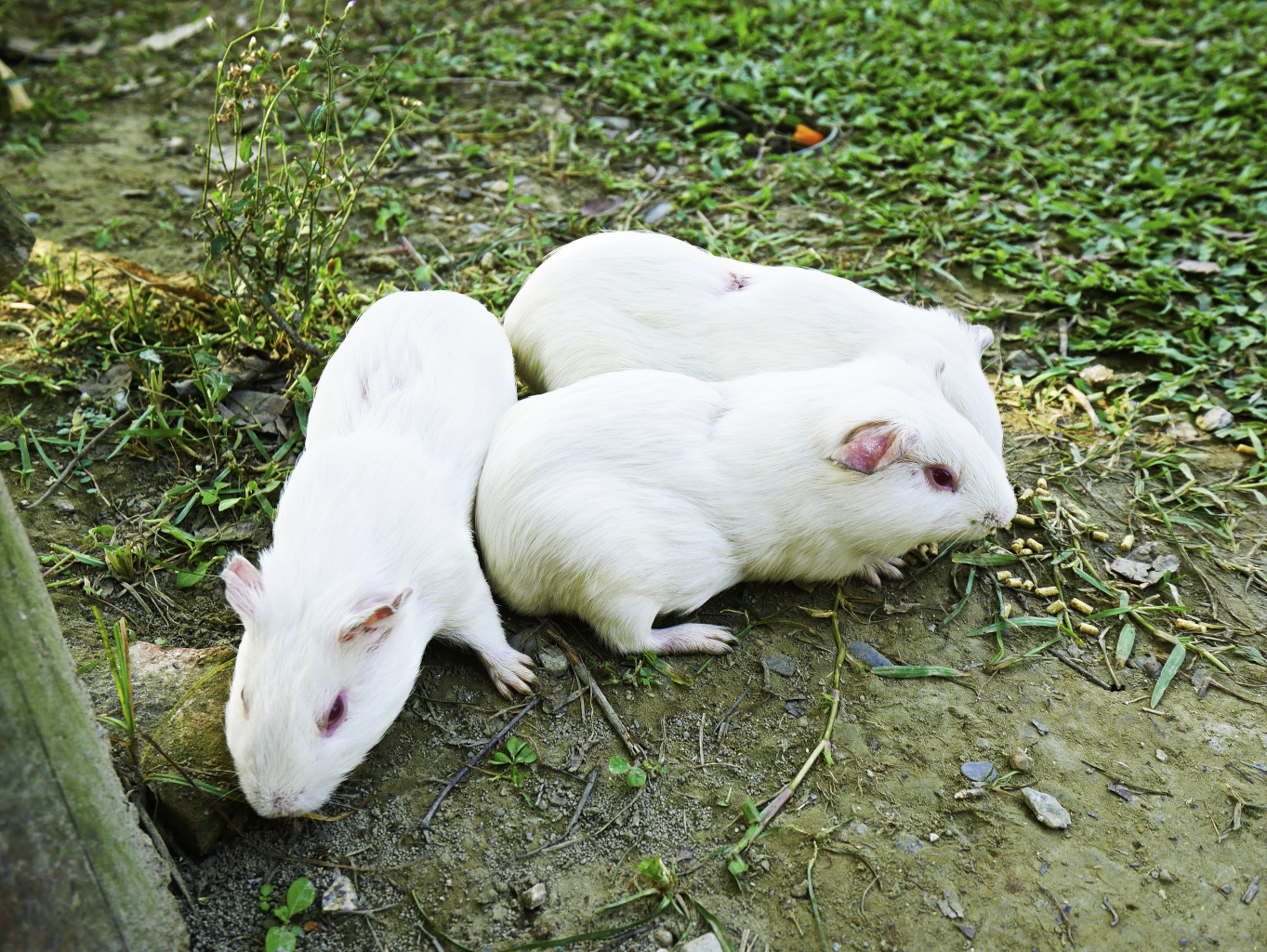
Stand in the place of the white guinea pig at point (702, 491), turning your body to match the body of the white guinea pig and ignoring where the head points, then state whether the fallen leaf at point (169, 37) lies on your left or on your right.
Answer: on your left

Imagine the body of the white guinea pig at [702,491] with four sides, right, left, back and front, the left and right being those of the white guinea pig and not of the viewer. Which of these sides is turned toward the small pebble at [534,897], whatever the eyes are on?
right

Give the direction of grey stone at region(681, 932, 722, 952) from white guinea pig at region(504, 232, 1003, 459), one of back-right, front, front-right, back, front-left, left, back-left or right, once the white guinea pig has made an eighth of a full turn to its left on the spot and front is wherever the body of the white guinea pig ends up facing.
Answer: back-right

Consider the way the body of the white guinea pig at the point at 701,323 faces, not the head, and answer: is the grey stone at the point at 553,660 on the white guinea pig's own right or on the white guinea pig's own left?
on the white guinea pig's own right

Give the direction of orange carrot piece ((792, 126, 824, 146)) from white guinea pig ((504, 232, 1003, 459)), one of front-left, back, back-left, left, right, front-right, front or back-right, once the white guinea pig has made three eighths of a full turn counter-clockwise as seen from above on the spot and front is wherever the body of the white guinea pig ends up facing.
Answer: front-right

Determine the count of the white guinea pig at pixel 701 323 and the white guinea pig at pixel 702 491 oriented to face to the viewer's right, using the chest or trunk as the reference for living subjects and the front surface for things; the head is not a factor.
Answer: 2

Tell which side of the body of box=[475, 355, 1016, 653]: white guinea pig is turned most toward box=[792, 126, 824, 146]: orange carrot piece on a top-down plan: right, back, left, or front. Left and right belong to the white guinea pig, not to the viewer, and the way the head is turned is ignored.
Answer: left

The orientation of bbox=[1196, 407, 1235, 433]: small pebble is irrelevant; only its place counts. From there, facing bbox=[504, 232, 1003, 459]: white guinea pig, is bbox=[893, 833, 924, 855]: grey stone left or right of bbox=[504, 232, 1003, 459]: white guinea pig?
left

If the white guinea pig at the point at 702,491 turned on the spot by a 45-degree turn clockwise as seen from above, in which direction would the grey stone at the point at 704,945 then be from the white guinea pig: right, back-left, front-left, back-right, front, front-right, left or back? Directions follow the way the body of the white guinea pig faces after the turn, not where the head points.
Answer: front-right

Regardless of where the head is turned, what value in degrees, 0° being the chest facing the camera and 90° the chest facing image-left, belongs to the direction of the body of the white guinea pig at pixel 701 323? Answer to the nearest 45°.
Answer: approximately 270°

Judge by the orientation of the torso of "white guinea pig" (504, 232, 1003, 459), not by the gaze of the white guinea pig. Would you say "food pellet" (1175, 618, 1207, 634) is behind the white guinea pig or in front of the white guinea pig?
in front

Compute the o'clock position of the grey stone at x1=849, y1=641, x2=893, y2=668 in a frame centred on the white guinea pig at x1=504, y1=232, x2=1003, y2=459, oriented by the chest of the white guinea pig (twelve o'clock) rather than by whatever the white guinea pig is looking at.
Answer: The grey stone is roughly at 2 o'clock from the white guinea pig.

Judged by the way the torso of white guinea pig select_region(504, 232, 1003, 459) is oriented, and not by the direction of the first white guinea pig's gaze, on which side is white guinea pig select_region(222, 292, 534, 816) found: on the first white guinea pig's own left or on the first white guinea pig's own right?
on the first white guinea pig's own right

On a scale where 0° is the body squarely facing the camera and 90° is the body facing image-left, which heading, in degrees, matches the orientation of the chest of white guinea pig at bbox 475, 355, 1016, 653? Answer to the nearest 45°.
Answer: approximately 270°

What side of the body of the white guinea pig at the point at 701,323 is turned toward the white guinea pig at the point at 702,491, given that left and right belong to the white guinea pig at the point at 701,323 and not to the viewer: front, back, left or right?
right
